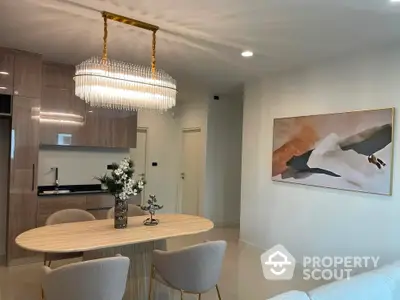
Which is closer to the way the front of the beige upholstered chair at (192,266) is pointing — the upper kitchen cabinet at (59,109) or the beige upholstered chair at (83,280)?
the upper kitchen cabinet

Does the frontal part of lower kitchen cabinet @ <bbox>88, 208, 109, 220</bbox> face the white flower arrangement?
yes

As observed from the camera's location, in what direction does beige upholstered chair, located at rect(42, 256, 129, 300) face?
facing away from the viewer and to the left of the viewer

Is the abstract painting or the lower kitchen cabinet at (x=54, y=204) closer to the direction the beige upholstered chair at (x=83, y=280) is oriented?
the lower kitchen cabinet

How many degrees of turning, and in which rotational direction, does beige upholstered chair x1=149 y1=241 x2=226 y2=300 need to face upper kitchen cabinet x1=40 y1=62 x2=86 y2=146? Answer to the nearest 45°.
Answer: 0° — it already faces it

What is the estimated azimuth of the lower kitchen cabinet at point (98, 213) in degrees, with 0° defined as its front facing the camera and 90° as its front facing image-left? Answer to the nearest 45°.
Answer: approximately 0°

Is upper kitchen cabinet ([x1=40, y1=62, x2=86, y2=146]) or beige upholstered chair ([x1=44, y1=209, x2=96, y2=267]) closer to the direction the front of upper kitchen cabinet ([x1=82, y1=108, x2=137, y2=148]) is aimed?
the beige upholstered chair

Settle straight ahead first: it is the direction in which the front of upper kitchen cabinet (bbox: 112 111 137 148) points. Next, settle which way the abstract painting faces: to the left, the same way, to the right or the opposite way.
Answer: to the right

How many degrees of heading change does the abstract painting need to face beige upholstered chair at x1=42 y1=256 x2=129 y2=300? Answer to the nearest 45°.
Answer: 0° — it already faces it

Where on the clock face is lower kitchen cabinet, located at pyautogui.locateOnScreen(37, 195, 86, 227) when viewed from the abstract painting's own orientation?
The lower kitchen cabinet is roughly at 1 o'clock from the abstract painting.
